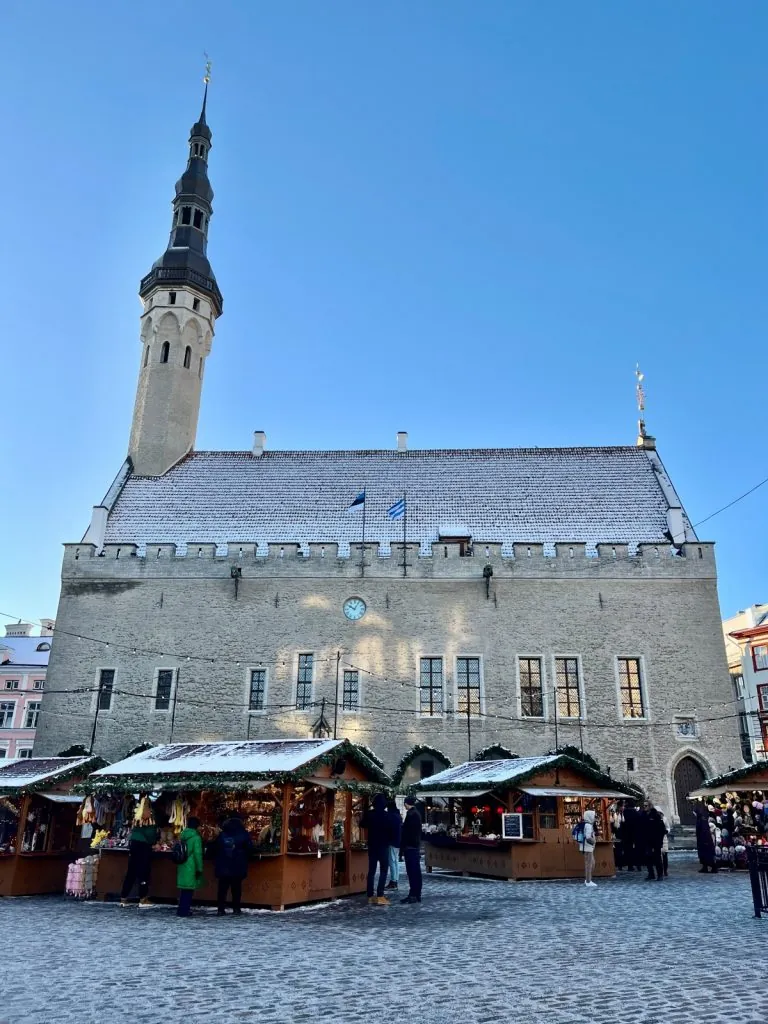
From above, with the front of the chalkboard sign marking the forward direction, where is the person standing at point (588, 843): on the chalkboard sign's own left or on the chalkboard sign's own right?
on the chalkboard sign's own left

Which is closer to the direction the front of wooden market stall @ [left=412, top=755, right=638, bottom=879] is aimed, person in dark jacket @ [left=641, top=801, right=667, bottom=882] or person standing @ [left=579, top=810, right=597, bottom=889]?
the person standing

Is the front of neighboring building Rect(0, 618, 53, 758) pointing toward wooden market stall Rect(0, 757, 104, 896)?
yes

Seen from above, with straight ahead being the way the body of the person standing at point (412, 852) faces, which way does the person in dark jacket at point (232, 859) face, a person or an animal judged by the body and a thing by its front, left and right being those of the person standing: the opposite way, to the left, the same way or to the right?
to the right

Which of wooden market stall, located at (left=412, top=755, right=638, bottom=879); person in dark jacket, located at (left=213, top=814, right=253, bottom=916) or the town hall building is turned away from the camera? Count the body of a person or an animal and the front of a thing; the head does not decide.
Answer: the person in dark jacket

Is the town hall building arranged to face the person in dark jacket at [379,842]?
yes

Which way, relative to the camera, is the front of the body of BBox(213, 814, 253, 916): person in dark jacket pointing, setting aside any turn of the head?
away from the camera

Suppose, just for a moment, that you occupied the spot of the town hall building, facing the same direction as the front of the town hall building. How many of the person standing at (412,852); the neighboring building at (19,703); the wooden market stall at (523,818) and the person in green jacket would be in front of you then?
3

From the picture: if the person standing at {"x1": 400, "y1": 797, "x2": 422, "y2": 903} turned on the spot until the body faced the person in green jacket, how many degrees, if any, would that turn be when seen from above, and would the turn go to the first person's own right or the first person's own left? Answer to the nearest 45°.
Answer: approximately 45° to the first person's own left

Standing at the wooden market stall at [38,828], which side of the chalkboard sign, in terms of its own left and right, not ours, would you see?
right

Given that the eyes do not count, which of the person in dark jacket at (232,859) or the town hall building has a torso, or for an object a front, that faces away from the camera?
the person in dark jacket

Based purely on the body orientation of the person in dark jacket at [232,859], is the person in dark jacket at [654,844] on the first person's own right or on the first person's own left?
on the first person's own right

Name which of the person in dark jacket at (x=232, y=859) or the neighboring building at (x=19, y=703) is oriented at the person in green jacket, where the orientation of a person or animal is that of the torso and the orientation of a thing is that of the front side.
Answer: the neighboring building
